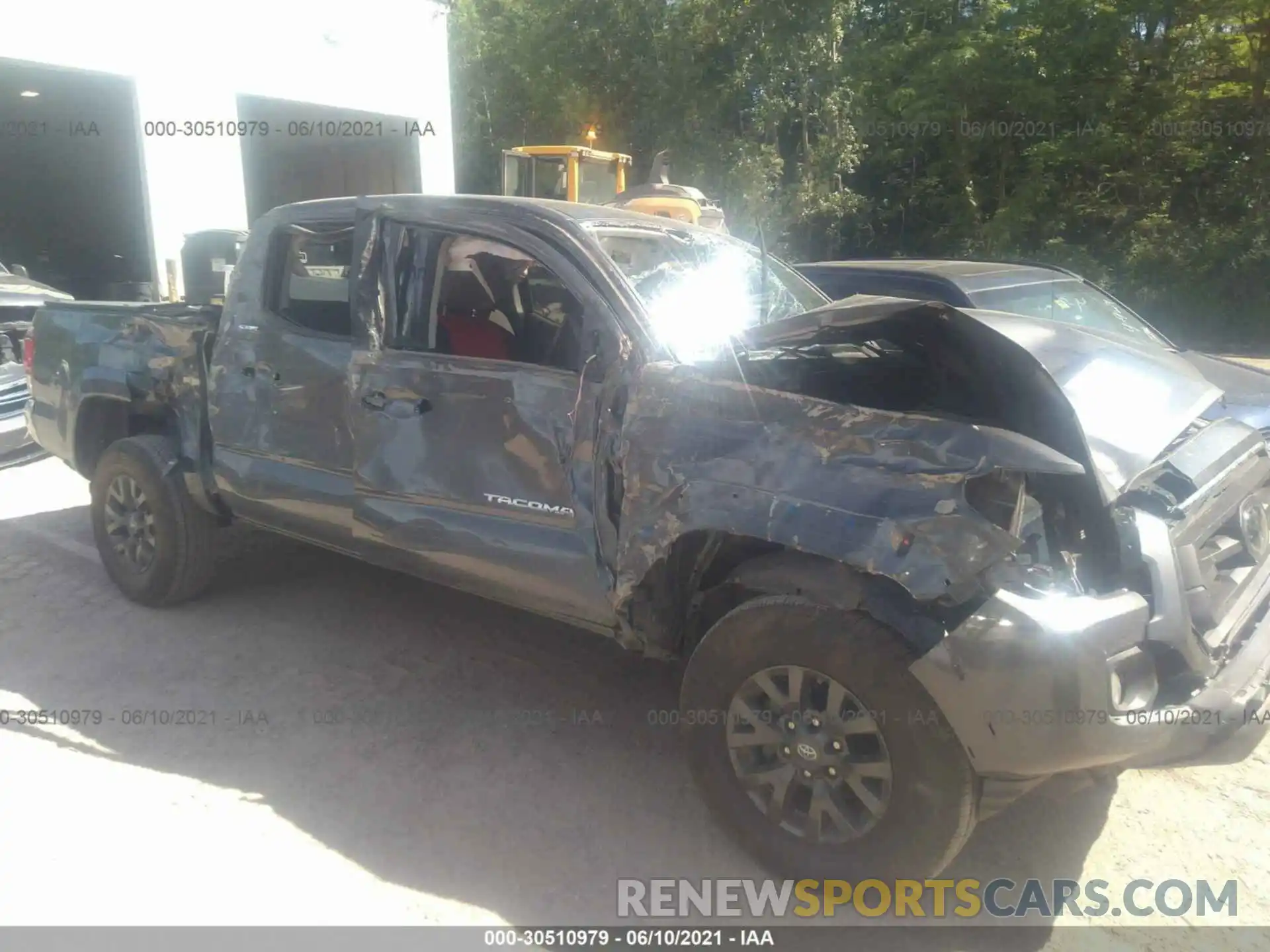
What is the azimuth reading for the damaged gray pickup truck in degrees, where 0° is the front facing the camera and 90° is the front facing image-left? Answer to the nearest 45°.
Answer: approximately 315°

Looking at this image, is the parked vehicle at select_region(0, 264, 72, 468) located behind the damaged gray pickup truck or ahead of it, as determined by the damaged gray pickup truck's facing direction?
behind

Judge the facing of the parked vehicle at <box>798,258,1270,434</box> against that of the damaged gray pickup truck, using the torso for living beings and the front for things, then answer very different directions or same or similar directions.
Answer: same or similar directions

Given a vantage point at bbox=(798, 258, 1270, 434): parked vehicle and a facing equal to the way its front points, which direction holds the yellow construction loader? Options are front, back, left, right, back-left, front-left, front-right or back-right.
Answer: back

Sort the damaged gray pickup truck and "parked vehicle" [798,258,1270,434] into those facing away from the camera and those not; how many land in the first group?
0

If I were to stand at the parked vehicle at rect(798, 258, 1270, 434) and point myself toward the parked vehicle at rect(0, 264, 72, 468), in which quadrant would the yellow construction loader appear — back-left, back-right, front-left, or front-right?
front-right

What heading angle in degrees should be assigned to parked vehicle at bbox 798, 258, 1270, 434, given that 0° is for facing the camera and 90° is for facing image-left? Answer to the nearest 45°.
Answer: approximately 315°

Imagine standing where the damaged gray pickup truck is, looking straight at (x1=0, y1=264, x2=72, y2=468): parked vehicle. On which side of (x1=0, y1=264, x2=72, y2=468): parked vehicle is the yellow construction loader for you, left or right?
right

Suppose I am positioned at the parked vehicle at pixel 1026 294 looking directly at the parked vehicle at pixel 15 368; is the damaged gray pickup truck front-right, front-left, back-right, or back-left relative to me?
front-left
